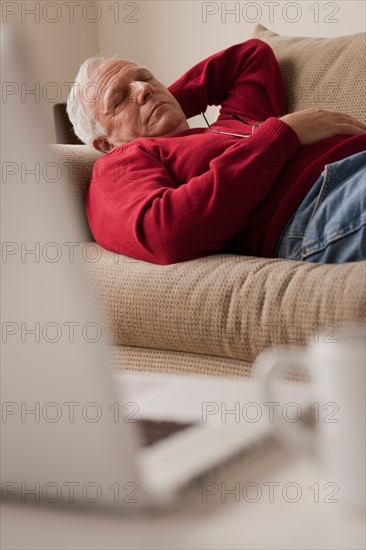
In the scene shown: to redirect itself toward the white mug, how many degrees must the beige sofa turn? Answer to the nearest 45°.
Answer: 0° — it already faces it

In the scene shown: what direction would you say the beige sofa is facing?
toward the camera

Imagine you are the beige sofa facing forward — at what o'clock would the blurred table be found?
The blurred table is roughly at 12 o'clock from the beige sofa.
